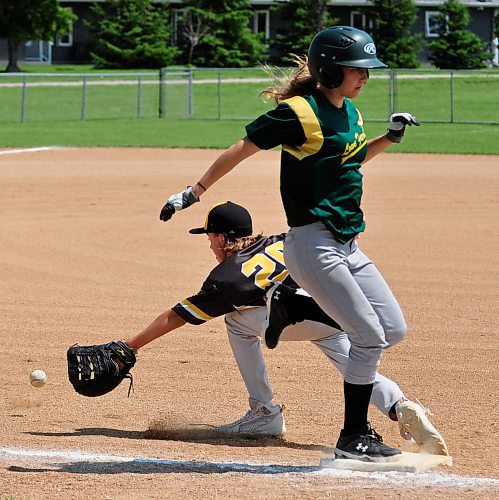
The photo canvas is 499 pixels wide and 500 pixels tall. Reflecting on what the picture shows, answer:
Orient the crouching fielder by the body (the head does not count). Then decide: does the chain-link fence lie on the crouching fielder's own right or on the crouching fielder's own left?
on the crouching fielder's own right

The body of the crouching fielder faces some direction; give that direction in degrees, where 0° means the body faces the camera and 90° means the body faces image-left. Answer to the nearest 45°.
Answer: approximately 90°

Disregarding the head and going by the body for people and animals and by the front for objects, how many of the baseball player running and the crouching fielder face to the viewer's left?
1

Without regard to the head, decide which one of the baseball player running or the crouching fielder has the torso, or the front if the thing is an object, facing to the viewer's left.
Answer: the crouching fielder

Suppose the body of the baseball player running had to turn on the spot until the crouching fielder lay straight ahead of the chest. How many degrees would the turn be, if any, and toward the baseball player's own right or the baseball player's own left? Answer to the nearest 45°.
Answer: approximately 180°

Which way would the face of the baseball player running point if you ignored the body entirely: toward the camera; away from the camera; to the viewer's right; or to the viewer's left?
to the viewer's right

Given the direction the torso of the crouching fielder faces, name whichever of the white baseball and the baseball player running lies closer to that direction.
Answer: the white baseball

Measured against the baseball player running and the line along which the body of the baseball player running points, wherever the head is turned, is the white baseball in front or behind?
behind

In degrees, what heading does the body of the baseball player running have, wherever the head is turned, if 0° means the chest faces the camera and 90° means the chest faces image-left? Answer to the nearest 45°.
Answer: approximately 315°
